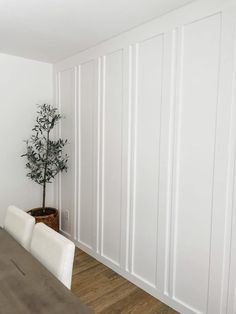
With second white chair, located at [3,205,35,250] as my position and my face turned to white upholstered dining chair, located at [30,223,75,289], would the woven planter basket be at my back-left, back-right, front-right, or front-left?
back-left

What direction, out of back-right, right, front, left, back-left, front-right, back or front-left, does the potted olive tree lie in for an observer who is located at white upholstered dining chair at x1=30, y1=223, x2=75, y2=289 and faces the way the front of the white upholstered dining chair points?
back-right

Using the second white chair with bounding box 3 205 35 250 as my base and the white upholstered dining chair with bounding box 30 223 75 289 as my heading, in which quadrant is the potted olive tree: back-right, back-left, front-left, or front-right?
back-left

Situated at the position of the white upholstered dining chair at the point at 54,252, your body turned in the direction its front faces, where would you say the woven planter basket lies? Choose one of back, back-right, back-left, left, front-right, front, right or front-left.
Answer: back-right

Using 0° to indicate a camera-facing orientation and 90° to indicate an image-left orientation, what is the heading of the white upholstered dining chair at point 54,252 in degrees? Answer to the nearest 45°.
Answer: approximately 45°
